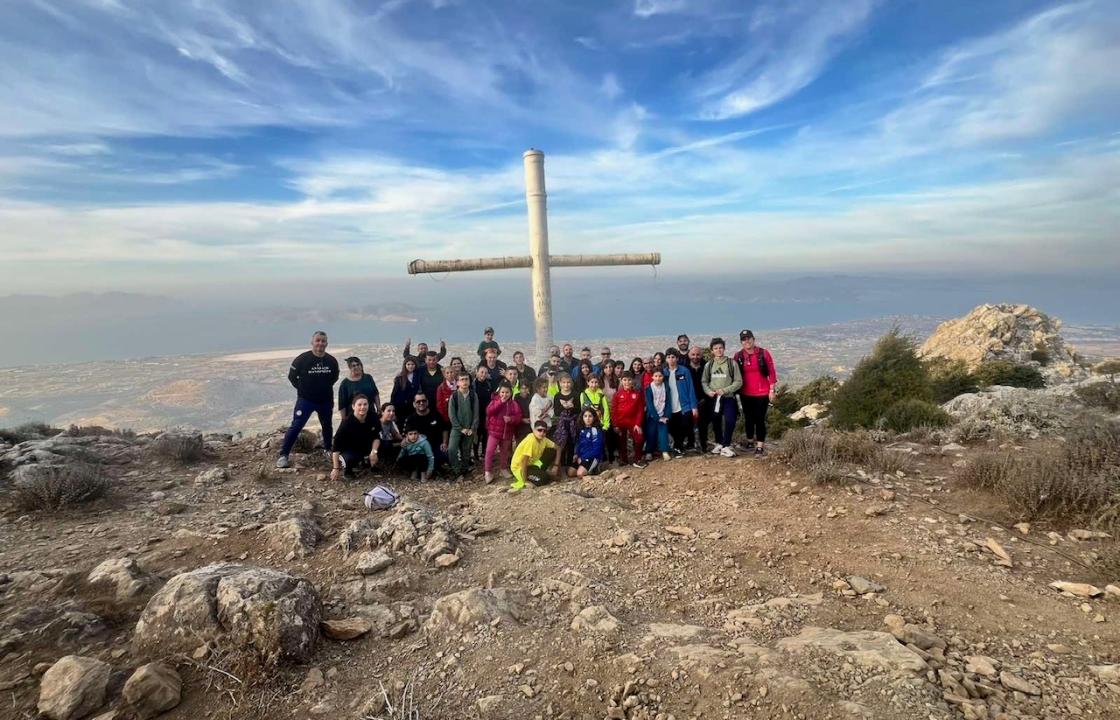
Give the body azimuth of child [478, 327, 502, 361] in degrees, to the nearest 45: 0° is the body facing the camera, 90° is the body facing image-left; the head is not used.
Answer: approximately 0°

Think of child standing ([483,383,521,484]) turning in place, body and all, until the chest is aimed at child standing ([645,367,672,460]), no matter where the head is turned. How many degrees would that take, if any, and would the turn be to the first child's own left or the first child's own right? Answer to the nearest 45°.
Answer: approximately 90° to the first child's own left

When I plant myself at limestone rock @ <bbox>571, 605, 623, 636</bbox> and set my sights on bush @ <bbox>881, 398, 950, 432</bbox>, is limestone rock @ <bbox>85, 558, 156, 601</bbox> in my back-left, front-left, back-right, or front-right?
back-left

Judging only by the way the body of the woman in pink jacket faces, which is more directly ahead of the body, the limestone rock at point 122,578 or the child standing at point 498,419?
the limestone rock

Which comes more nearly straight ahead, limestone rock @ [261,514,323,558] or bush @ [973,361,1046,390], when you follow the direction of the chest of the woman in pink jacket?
the limestone rock

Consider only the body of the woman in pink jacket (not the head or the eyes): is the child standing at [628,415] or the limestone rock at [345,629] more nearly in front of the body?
the limestone rock

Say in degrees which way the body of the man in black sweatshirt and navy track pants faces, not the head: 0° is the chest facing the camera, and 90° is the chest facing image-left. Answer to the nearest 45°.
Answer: approximately 0°
